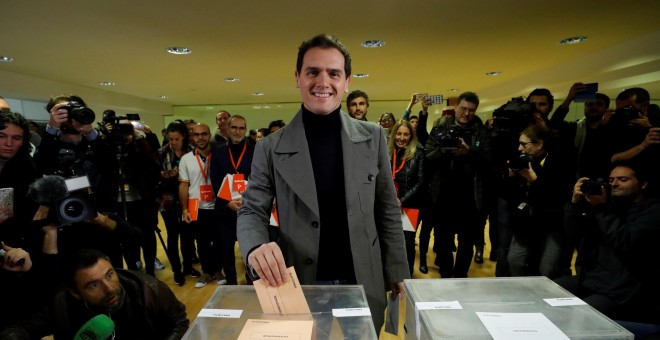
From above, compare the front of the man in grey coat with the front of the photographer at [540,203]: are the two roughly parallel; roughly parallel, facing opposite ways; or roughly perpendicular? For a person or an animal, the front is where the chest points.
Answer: roughly perpendicular

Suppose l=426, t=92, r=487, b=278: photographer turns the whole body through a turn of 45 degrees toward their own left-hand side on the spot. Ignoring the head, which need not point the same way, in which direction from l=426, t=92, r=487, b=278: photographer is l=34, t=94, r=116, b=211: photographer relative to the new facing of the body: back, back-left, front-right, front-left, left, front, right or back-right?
right

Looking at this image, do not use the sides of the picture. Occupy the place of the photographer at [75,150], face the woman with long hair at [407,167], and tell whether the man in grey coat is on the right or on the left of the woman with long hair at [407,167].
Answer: right

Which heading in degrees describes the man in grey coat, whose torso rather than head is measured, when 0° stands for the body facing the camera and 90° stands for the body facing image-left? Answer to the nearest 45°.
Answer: approximately 0°

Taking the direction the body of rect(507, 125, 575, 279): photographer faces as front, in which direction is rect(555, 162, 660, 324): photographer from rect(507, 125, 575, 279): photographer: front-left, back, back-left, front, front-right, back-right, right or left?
left

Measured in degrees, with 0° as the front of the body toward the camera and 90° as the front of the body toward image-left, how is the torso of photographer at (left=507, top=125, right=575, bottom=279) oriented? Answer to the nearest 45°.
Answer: approximately 45°

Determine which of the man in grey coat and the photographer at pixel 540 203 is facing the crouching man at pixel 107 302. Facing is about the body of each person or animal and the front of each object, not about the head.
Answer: the photographer

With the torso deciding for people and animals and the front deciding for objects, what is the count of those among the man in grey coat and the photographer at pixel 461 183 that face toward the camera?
2

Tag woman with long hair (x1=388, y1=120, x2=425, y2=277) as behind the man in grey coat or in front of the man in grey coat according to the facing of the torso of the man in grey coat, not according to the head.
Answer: behind

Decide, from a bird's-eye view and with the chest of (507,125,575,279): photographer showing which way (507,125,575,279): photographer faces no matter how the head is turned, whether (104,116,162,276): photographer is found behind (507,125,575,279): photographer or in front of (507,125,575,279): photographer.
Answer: in front
